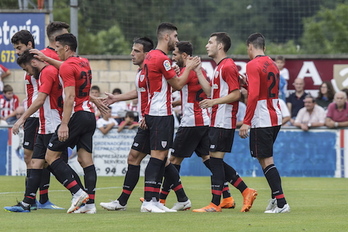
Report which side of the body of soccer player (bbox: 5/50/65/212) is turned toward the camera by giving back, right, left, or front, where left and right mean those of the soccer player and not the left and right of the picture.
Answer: left

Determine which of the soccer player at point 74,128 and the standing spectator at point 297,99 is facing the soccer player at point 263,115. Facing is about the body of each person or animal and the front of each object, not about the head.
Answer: the standing spectator

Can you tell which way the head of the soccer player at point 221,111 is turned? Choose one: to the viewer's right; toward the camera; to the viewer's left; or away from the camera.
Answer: to the viewer's left

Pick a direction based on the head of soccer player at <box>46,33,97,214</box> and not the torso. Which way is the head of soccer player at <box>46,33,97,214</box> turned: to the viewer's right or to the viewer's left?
to the viewer's left
